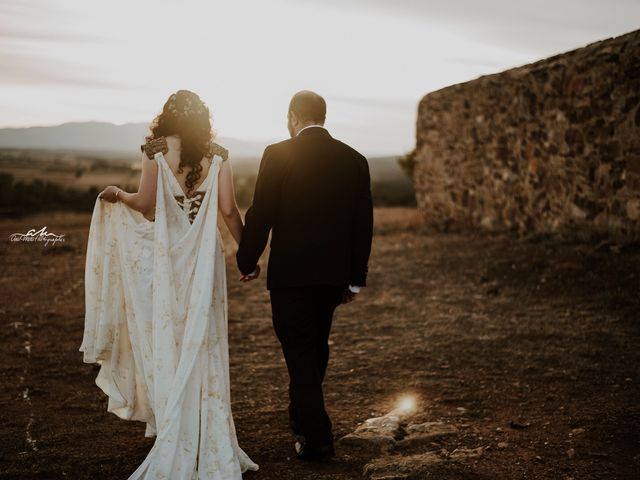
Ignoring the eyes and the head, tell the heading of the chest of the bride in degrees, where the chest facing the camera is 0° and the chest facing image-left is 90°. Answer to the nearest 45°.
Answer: approximately 180°

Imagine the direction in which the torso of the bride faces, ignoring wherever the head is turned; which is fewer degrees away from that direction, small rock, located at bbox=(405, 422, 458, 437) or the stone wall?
the stone wall

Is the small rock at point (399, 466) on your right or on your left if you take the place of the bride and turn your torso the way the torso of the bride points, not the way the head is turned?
on your right

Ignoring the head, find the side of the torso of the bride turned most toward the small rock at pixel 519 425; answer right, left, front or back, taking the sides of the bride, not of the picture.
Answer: right

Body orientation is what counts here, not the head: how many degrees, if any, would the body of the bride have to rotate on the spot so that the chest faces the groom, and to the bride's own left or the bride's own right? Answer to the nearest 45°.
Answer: approximately 90° to the bride's own right

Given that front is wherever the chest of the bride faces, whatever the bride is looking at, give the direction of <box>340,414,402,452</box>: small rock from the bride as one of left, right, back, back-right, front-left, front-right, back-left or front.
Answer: right

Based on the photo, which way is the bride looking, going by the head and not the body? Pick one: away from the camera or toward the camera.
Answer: away from the camera

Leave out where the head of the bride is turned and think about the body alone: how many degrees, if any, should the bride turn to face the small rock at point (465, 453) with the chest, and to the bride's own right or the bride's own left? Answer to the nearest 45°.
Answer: approximately 90° to the bride's own right

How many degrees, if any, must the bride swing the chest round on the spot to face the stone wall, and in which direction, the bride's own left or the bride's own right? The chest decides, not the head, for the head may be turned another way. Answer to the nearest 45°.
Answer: approximately 45° to the bride's own right

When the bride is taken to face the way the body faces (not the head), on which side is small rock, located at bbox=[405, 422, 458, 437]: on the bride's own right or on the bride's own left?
on the bride's own right
